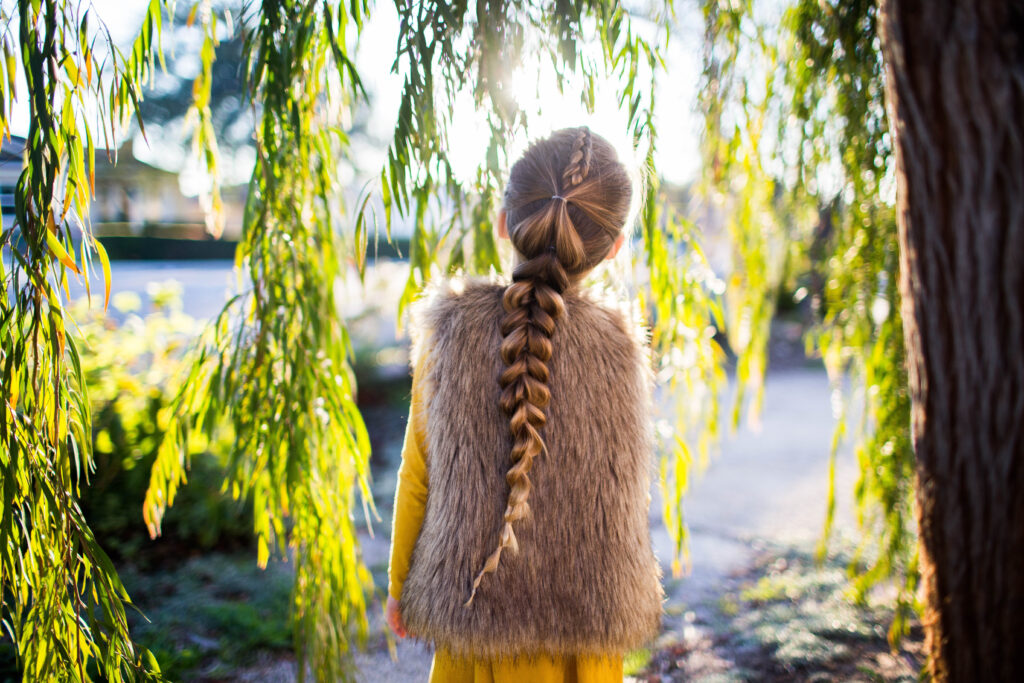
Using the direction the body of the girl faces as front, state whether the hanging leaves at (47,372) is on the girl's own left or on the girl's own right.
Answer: on the girl's own left

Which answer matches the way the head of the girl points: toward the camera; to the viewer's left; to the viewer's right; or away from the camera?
away from the camera

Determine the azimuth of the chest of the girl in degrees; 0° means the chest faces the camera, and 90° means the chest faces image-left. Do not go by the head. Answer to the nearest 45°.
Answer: approximately 180°

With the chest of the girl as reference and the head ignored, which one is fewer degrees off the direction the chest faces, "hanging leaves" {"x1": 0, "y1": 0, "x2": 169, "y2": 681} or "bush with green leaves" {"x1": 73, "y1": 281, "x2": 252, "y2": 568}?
the bush with green leaves
